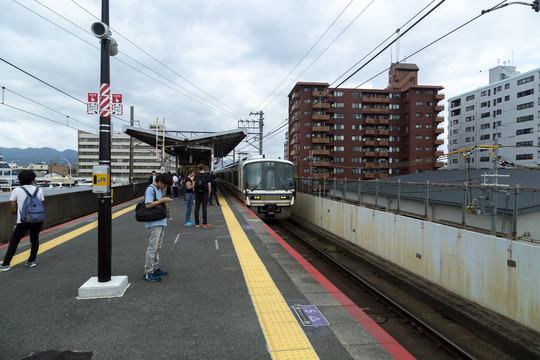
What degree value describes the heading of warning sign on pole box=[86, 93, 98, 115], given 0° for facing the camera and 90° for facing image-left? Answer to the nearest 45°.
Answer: approximately 0°

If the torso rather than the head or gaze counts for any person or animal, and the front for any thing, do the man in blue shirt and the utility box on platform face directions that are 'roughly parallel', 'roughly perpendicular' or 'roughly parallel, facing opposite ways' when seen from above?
roughly perpendicular

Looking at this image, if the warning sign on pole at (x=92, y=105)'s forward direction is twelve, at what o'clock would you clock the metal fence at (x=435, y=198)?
The metal fence is roughly at 9 o'clock from the warning sign on pole.

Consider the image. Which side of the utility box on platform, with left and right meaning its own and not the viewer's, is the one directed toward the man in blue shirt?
left

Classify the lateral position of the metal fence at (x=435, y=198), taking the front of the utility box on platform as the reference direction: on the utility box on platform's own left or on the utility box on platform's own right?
on the utility box on platform's own left

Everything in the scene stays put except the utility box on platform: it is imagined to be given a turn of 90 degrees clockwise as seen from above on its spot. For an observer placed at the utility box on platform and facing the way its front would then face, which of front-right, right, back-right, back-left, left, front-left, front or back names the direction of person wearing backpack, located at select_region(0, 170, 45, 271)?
front-right

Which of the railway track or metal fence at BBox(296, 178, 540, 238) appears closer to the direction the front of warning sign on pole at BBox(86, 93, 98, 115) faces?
the railway track
